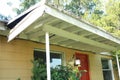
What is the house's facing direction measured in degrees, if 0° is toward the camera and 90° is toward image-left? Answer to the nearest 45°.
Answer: approximately 315°
